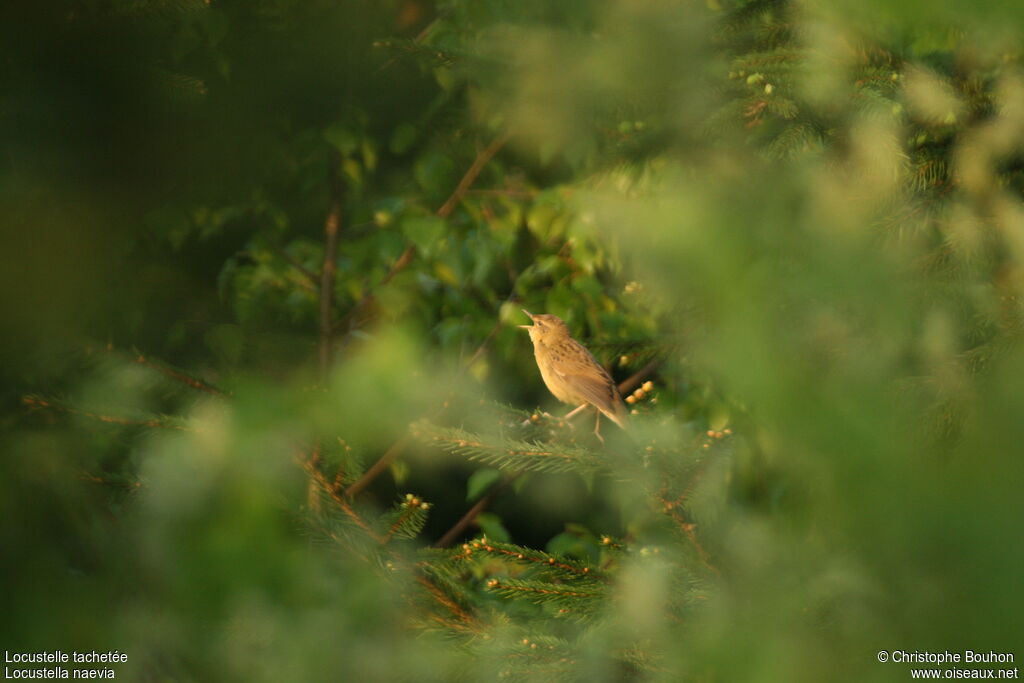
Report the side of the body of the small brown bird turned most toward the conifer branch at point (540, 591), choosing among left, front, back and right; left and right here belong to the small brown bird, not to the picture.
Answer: left

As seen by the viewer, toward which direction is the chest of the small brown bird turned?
to the viewer's left

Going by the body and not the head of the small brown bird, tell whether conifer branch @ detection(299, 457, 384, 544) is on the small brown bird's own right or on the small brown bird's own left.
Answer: on the small brown bird's own left

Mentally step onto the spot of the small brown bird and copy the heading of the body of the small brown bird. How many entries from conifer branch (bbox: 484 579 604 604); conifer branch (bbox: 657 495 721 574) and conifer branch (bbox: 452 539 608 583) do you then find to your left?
3

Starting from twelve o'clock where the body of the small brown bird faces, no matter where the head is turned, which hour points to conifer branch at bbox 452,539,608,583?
The conifer branch is roughly at 9 o'clock from the small brown bird.

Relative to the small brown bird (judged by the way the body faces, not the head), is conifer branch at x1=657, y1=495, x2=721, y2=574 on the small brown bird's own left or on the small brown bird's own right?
on the small brown bird's own left

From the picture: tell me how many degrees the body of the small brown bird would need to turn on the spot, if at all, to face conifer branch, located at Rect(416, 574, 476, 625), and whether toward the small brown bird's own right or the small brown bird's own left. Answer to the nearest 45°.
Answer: approximately 90° to the small brown bird's own left
